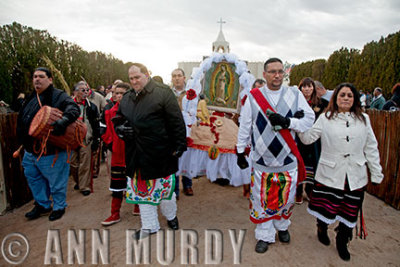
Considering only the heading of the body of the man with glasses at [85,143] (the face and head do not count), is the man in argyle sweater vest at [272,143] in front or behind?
in front

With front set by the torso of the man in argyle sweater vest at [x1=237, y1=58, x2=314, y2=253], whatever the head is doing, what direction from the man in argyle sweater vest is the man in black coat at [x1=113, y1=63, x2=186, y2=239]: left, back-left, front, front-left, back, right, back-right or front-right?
right

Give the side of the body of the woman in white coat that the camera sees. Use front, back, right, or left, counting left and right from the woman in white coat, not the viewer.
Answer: front

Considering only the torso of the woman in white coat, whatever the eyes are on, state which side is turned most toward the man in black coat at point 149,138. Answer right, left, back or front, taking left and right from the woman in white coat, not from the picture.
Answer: right

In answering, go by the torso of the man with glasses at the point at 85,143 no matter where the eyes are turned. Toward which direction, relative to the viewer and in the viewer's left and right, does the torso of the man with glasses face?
facing the viewer

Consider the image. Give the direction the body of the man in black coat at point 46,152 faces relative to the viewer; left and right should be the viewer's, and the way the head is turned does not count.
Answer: facing the viewer and to the left of the viewer

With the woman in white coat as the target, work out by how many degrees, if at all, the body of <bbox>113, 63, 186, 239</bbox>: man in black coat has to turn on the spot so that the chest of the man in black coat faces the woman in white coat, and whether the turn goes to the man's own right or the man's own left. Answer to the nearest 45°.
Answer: approximately 135° to the man's own left

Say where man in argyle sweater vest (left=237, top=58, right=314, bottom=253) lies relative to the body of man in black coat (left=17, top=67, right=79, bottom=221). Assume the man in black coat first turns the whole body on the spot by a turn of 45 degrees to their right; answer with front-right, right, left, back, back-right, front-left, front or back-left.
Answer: back-left

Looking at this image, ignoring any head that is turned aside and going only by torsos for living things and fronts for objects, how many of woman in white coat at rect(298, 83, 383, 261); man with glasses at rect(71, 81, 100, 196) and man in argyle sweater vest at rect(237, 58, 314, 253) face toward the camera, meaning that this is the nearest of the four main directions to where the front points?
3
